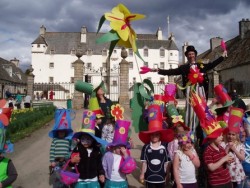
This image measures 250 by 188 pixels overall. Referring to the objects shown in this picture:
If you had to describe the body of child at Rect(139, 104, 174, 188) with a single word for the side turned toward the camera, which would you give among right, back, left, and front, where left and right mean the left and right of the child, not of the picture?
front

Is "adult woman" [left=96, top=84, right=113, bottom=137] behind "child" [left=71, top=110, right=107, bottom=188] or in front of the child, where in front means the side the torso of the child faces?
behind

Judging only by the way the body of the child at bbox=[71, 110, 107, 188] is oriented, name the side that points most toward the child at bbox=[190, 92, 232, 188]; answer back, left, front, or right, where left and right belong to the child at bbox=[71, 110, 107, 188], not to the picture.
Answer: left

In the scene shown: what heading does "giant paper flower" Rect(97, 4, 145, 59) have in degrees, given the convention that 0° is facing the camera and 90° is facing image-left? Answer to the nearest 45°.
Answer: approximately 315°

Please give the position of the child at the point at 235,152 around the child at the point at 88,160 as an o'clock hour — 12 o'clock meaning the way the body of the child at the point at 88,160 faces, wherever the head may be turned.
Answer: the child at the point at 235,152 is roughly at 9 o'clock from the child at the point at 88,160.

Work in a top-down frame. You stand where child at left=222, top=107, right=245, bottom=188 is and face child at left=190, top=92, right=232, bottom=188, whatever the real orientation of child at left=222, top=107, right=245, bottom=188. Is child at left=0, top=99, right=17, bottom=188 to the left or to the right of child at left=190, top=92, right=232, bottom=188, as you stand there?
right

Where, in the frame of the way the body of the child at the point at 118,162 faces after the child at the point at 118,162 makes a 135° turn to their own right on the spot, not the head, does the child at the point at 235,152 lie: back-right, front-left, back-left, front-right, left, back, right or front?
back-right

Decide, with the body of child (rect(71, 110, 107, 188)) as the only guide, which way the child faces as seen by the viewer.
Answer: toward the camera

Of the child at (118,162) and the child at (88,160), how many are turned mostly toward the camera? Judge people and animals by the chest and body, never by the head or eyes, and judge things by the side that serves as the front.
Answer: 2

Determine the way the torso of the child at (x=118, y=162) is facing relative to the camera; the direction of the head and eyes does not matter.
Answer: toward the camera

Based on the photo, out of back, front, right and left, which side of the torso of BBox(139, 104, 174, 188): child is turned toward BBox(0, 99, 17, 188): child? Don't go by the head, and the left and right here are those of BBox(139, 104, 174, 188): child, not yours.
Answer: right
